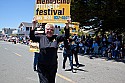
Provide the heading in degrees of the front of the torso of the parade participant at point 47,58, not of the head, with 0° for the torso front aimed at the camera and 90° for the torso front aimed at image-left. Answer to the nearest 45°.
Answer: approximately 0°
